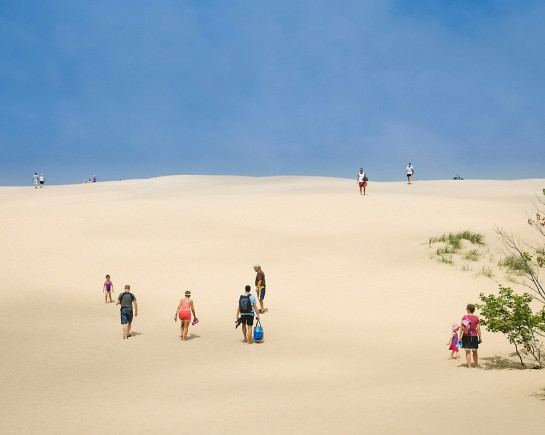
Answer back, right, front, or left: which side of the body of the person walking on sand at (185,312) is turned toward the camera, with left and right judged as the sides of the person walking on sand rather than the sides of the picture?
back

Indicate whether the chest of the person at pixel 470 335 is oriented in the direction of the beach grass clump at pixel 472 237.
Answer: yes

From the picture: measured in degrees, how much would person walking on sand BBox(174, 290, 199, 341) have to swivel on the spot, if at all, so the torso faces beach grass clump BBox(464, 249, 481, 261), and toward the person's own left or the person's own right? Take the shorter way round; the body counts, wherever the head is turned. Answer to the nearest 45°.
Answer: approximately 45° to the person's own right

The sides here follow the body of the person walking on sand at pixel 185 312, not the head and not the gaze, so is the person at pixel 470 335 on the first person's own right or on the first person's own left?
on the first person's own right

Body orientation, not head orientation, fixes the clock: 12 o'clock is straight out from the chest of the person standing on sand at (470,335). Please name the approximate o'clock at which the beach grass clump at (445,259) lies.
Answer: The beach grass clump is roughly at 12 o'clock from the person standing on sand.

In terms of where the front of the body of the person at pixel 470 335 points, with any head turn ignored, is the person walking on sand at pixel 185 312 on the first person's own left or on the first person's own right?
on the first person's own left

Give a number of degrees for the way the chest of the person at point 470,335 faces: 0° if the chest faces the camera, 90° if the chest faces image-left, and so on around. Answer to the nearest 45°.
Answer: approximately 180°

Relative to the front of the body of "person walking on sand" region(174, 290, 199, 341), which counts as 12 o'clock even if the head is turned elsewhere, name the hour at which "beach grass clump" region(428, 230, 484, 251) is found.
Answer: The beach grass clump is roughly at 2 o'clock from the person walking on sand.

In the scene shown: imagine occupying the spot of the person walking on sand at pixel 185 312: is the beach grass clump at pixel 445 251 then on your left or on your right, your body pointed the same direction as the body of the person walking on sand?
on your right
